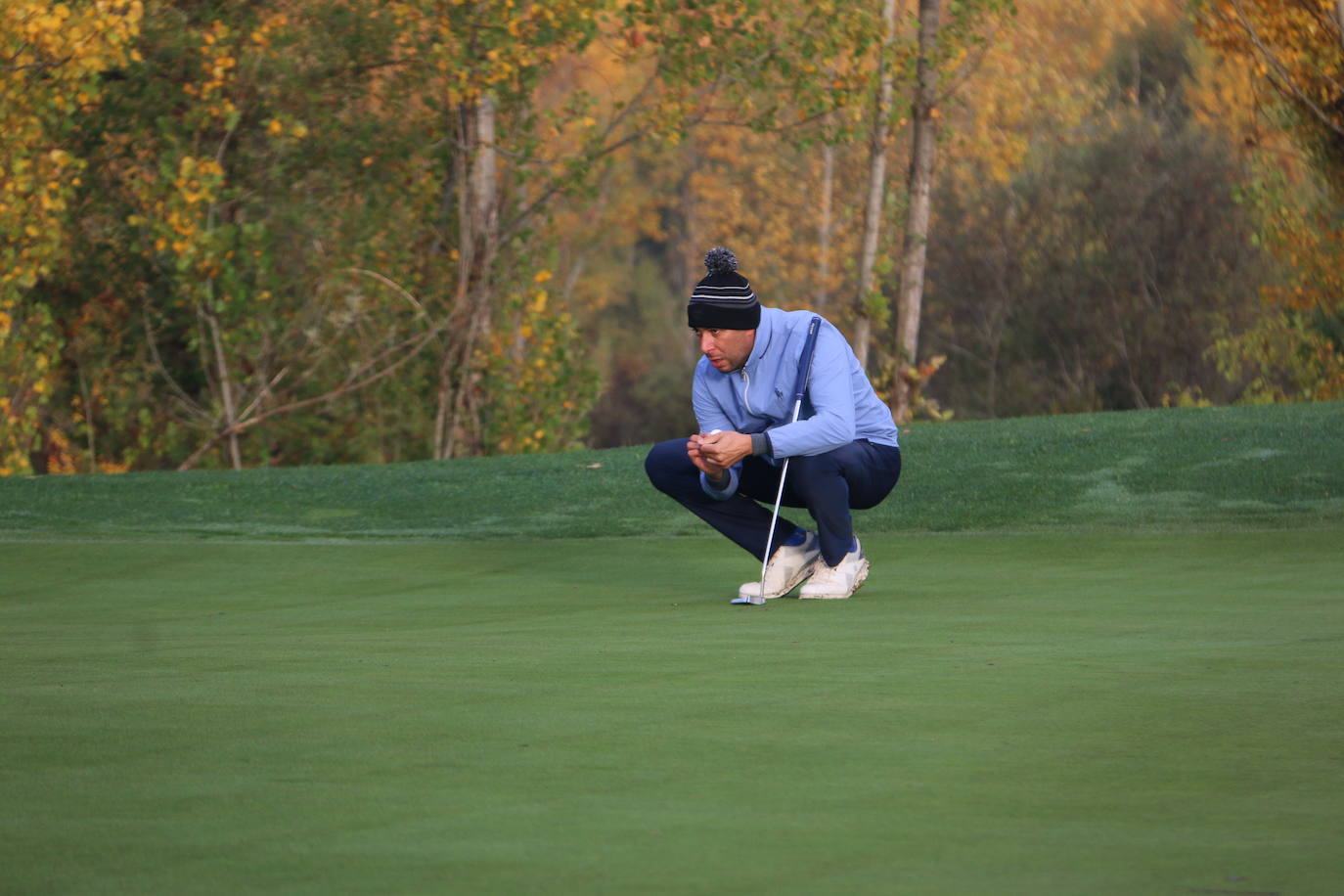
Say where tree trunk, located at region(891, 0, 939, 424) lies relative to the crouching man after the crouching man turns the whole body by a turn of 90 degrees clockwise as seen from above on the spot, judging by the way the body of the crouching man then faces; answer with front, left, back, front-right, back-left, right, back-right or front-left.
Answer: front-right

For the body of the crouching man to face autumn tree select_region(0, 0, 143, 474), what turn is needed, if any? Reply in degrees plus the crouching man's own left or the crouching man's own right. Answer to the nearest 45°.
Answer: approximately 90° to the crouching man's own right

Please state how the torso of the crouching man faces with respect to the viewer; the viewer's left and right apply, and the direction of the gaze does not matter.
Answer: facing the viewer and to the left of the viewer

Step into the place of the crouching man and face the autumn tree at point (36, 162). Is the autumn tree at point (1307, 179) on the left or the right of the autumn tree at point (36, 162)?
right

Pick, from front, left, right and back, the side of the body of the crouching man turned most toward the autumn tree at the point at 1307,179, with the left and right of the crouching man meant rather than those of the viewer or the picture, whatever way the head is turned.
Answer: back
